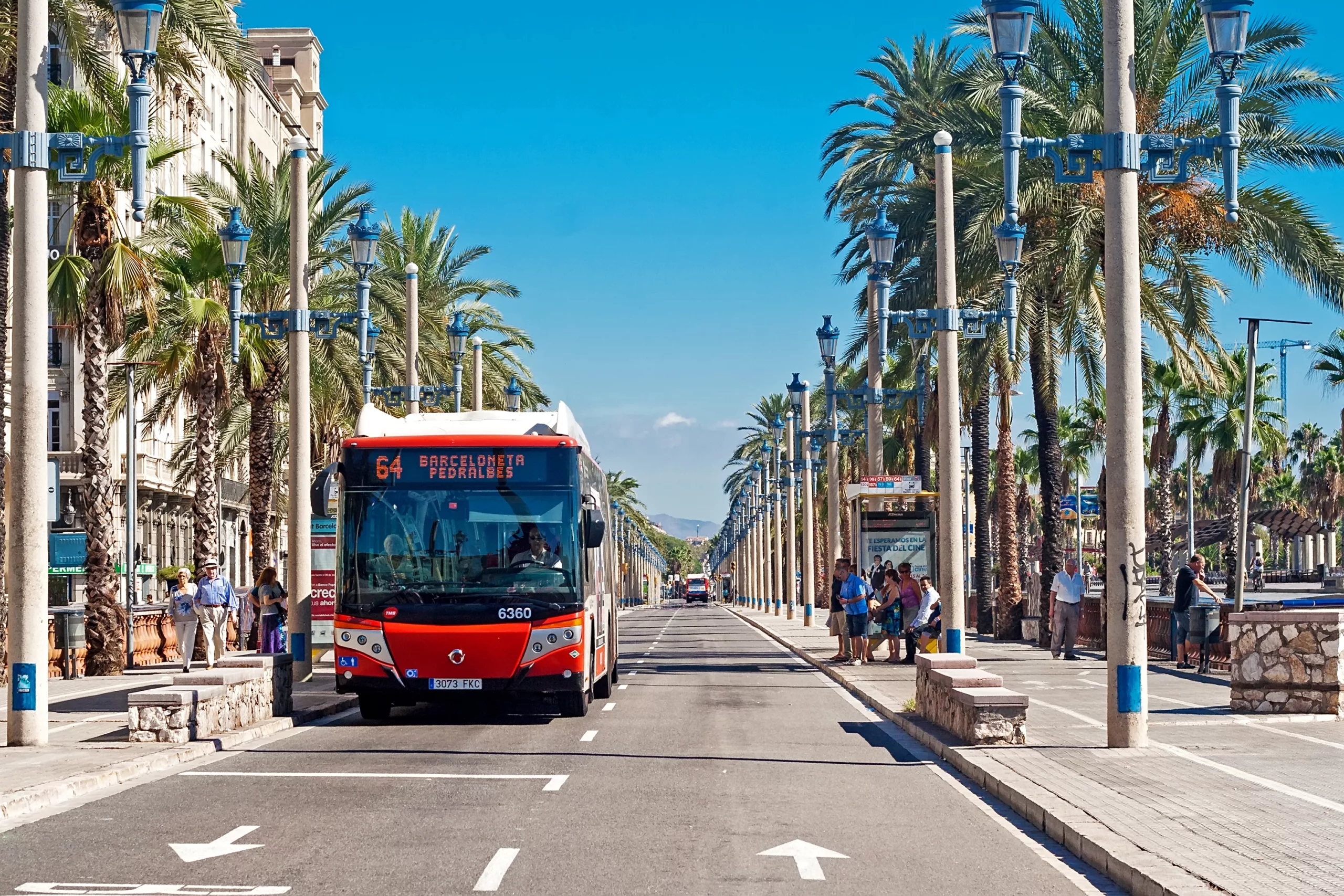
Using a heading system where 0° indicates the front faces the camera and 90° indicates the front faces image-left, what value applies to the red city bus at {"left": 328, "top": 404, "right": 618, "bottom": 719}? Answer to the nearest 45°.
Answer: approximately 0°

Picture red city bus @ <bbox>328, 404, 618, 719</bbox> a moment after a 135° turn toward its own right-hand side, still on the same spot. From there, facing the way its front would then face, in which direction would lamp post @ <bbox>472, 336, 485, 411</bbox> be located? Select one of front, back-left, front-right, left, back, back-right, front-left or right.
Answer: front-right

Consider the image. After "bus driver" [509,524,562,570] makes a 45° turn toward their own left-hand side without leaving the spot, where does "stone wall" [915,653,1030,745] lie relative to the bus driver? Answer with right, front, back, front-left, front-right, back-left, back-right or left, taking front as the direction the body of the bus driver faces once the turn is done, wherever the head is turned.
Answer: front

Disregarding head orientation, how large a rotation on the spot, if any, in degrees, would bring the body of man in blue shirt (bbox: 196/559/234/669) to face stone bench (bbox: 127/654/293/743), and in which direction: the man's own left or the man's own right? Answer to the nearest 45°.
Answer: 0° — they already face it

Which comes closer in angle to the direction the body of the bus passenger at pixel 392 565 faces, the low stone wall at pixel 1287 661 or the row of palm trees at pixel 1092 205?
the low stone wall

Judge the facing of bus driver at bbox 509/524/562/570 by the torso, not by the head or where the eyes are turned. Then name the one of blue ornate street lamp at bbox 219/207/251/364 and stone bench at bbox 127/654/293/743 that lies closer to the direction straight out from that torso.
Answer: the stone bench

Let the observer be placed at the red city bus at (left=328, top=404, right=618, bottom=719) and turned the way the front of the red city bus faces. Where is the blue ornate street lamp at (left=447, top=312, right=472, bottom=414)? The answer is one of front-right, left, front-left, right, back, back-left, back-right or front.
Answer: back

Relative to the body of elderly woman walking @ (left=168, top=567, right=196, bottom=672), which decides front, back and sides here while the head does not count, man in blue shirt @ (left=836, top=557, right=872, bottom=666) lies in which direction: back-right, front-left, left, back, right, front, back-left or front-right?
left

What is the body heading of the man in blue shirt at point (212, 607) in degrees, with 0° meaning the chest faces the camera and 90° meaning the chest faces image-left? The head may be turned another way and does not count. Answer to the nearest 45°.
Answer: approximately 0°
